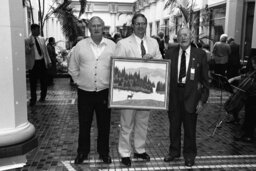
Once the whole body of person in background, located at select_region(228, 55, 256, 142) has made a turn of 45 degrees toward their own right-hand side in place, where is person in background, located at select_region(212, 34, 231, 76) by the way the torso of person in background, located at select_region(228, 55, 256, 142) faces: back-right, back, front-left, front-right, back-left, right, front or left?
front-right

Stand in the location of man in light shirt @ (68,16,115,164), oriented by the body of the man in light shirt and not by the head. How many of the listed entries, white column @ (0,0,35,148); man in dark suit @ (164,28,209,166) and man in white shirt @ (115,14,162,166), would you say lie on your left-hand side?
2

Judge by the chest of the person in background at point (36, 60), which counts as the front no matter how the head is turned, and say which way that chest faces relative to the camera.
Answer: toward the camera

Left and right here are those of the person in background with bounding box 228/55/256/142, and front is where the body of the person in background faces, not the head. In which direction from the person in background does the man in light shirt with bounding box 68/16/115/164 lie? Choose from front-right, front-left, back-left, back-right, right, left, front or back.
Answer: front-left

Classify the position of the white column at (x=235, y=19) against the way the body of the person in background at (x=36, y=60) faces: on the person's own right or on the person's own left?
on the person's own left

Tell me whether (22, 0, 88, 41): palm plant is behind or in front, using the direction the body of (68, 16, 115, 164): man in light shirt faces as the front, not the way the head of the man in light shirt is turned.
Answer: behind

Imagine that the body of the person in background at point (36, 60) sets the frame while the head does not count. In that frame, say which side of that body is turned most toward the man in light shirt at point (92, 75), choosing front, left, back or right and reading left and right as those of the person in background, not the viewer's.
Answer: front

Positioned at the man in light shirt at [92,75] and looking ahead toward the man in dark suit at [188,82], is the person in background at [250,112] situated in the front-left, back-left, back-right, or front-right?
front-left

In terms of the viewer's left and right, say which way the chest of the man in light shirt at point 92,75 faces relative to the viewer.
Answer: facing the viewer

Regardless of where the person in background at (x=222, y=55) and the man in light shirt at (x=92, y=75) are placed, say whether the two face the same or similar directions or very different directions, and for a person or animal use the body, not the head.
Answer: very different directions

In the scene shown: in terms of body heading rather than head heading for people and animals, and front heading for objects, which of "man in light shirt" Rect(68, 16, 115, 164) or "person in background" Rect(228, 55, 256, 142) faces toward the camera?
the man in light shirt

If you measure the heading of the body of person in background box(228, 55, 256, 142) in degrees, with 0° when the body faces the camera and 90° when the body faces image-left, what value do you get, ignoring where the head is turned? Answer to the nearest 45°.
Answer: approximately 90°
